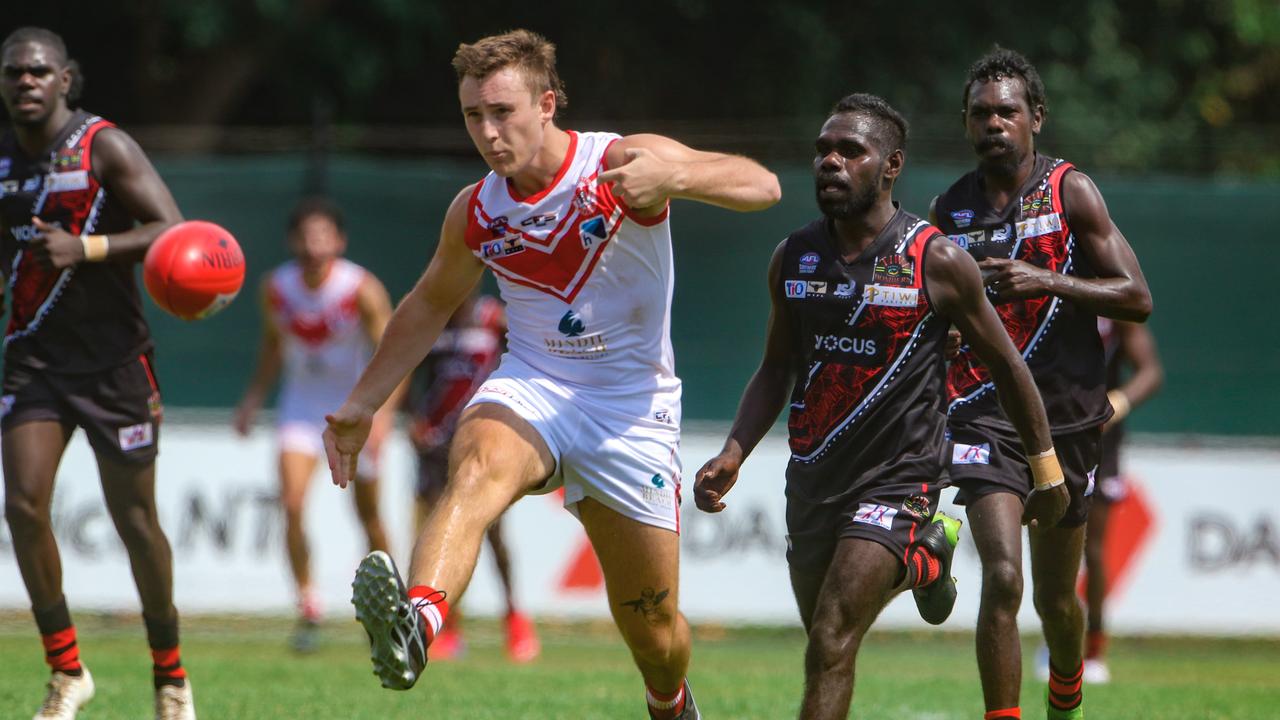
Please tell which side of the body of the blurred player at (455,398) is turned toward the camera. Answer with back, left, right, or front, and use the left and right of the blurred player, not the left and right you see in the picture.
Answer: front

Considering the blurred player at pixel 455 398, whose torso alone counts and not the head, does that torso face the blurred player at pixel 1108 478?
no

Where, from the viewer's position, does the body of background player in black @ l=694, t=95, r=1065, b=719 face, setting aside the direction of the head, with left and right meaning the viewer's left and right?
facing the viewer and to the left of the viewer

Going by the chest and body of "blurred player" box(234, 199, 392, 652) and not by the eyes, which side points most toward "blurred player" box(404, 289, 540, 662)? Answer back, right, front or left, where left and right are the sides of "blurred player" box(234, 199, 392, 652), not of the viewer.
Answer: left

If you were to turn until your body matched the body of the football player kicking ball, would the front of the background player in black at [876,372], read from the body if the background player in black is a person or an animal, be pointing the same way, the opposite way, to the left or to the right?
the same way

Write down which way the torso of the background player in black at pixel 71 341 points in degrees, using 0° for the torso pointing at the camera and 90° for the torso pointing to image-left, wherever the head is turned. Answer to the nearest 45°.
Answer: approximately 45°

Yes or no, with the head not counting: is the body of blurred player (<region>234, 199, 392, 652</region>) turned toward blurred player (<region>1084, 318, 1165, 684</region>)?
no

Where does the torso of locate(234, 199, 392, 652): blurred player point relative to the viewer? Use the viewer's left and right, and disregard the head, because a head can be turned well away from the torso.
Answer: facing the viewer

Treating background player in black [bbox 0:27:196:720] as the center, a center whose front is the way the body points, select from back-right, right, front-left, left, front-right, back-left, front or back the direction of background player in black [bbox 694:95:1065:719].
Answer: left

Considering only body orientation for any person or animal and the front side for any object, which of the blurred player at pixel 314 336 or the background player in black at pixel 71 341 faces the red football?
the blurred player

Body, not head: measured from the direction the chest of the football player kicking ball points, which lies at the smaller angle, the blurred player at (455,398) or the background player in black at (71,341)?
the background player in black

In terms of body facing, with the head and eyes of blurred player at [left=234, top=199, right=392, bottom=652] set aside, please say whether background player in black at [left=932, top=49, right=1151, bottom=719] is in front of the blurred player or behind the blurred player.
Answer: in front

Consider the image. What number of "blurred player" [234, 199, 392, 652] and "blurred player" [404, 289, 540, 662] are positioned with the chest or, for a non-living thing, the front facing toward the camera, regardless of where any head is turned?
2

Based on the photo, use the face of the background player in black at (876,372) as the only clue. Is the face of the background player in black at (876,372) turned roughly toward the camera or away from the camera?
toward the camera

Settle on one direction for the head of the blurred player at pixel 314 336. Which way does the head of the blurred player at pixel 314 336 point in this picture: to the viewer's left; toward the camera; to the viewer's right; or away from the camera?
toward the camera

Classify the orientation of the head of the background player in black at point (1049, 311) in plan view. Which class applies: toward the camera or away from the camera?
toward the camera

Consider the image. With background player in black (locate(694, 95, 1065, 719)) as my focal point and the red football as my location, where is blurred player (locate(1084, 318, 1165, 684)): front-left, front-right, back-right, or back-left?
front-left

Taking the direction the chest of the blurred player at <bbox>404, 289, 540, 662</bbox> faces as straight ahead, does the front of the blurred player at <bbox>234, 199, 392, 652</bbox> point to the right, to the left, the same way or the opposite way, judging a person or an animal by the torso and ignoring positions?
the same way
